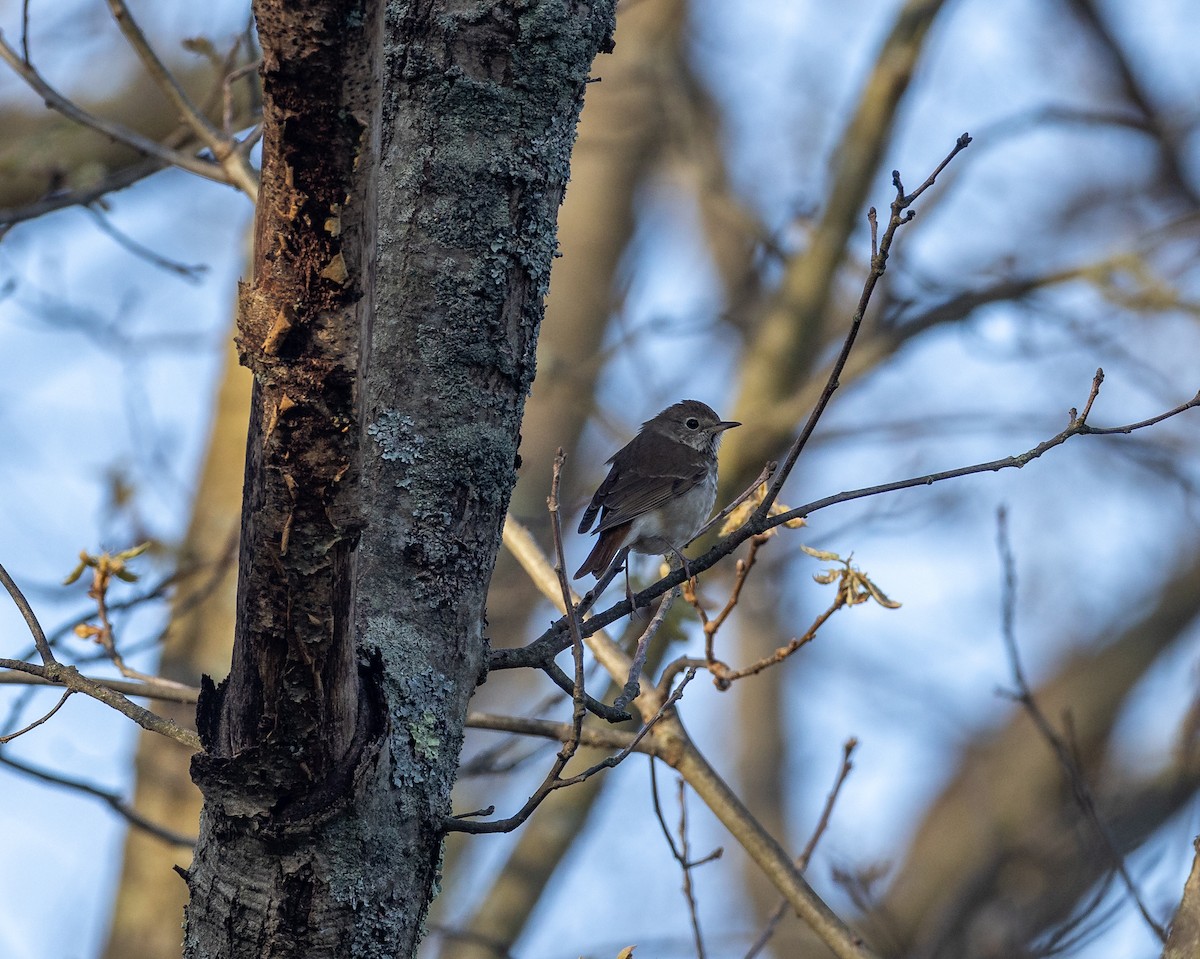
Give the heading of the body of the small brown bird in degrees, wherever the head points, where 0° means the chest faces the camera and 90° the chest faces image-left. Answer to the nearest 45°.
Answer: approximately 270°
